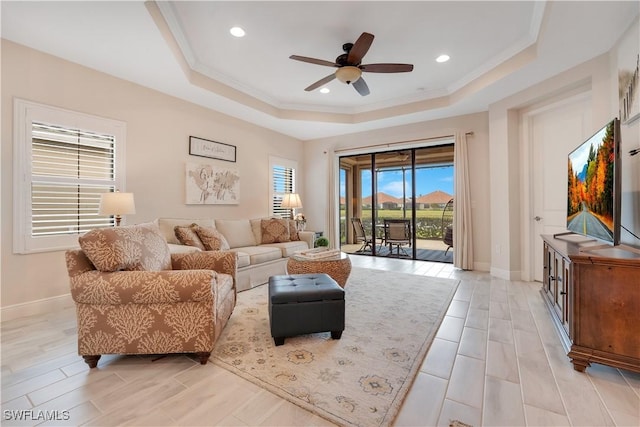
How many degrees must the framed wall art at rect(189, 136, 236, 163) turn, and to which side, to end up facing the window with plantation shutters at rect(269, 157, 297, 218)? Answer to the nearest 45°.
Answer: approximately 90° to its left

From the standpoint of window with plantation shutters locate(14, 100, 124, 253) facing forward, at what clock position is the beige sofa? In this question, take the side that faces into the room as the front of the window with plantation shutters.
The beige sofa is roughly at 11 o'clock from the window with plantation shutters.

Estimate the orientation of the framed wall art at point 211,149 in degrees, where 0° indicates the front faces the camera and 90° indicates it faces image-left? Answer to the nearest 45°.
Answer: approximately 315°

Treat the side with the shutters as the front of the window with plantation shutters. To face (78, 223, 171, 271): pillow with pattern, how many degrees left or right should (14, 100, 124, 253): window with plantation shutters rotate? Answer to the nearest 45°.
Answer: approximately 45° to its right

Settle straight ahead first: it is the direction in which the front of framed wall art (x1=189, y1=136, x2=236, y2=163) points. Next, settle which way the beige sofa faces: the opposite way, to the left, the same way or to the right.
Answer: the same way

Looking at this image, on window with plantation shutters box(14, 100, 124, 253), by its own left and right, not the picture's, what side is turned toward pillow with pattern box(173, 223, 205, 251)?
left

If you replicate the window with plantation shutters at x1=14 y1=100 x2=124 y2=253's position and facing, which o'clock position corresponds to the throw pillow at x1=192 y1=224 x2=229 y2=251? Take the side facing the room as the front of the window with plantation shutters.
The throw pillow is roughly at 11 o'clock from the window with plantation shutters.

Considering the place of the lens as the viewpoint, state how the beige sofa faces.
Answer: facing the viewer and to the right of the viewer

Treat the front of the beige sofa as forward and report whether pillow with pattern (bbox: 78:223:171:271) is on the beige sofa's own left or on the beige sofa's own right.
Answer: on the beige sofa's own right

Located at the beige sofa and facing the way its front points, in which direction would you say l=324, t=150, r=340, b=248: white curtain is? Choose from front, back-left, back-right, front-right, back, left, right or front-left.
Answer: left

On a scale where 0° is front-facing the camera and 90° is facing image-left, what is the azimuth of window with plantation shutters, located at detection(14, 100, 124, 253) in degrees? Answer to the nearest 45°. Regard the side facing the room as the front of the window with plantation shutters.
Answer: approximately 315°

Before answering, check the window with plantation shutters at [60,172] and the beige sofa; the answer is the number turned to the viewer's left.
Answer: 0

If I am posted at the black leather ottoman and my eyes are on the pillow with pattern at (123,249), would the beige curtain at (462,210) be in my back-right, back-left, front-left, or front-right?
back-right

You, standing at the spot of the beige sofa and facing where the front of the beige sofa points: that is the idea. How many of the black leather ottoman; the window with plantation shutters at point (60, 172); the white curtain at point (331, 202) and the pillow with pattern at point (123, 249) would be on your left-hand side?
1

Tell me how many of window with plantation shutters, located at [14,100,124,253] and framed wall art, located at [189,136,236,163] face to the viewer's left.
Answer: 0

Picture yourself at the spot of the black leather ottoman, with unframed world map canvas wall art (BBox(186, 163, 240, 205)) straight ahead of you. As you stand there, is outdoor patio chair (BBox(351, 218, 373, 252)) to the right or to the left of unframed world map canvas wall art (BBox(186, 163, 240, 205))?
right

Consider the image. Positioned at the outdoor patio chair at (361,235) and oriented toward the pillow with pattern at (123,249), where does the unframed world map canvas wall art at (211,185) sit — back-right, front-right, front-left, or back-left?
front-right

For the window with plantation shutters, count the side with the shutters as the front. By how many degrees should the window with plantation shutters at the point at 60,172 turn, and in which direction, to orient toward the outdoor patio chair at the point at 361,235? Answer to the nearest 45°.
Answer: approximately 45° to its left

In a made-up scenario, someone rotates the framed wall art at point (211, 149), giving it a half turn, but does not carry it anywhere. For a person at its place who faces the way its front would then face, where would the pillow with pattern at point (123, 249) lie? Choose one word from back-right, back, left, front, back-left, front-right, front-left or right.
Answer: back-left

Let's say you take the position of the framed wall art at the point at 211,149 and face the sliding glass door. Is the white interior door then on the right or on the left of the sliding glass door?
right

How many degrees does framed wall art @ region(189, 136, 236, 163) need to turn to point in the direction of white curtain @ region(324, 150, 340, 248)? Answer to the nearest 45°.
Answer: approximately 45° to its left
